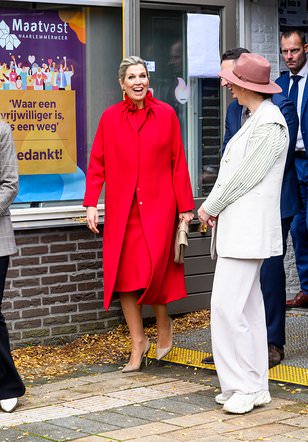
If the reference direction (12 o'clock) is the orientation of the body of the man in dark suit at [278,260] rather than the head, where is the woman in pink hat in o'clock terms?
The woman in pink hat is roughly at 11 o'clock from the man in dark suit.

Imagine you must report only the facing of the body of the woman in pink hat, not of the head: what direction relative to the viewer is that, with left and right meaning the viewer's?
facing to the left of the viewer

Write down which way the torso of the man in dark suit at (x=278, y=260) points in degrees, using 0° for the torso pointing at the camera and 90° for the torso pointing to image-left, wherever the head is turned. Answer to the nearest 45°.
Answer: approximately 45°

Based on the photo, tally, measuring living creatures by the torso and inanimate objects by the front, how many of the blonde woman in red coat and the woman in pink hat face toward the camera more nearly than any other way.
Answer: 1

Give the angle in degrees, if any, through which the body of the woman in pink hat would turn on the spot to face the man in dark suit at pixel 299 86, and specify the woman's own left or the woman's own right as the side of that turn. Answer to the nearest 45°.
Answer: approximately 90° to the woman's own right

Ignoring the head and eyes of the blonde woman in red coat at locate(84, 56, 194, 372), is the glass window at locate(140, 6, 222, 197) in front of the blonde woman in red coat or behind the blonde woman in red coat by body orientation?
behind

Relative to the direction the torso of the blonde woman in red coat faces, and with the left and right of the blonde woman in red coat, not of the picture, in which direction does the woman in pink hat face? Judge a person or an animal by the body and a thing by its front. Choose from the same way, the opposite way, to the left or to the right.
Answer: to the right

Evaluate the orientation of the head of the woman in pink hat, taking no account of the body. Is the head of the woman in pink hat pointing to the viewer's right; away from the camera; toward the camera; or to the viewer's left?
to the viewer's left

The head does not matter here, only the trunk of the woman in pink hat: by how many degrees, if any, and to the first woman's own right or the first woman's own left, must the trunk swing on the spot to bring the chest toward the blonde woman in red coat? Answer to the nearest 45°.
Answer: approximately 45° to the first woman's own right
